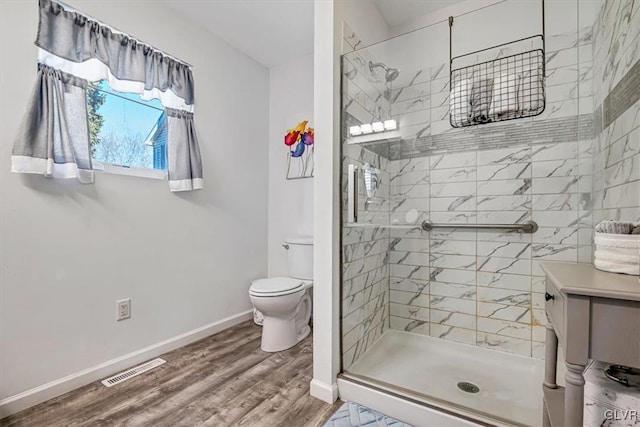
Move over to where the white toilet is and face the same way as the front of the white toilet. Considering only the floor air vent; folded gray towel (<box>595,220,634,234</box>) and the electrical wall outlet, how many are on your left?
1

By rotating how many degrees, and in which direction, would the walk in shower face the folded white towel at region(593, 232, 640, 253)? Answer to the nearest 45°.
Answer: approximately 45° to its left

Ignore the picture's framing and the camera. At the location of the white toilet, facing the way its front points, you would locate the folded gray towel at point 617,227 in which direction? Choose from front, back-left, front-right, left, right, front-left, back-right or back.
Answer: left

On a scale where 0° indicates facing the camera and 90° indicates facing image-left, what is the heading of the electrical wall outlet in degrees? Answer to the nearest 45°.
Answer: approximately 315°

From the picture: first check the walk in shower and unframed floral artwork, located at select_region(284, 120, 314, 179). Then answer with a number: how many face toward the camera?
2

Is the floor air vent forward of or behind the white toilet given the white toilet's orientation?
forward

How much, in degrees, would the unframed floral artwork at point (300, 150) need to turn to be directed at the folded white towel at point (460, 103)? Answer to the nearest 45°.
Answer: approximately 45° to its left

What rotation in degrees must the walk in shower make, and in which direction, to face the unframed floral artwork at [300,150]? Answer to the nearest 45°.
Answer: approximately 90° to its right

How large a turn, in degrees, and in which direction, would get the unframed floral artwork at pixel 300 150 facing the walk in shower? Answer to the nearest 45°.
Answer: approximately 45° to its left

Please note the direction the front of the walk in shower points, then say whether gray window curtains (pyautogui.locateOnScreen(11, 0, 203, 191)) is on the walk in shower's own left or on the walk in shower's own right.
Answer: on the walk in shower's own right

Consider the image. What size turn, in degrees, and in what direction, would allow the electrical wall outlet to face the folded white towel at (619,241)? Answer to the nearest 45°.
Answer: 0° — it already faces it

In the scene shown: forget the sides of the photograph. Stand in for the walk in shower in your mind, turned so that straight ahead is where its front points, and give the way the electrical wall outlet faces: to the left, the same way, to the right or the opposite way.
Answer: to the left

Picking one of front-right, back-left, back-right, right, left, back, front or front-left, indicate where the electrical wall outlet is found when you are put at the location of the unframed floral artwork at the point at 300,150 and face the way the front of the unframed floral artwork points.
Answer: front-right
